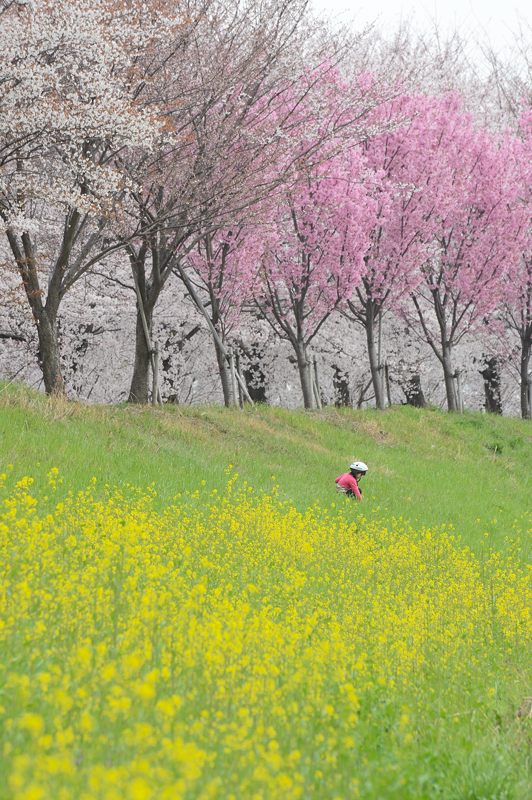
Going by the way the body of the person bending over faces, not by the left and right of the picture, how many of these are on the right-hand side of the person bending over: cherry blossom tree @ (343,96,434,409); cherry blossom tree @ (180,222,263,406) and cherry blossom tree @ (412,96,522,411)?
0

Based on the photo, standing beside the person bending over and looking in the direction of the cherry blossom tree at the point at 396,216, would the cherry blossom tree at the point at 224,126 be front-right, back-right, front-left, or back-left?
front-left

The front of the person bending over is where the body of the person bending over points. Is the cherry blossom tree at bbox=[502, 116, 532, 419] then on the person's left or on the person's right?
on the person's left

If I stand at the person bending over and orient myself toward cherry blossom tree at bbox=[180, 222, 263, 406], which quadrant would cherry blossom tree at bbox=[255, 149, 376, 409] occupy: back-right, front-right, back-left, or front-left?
front-right

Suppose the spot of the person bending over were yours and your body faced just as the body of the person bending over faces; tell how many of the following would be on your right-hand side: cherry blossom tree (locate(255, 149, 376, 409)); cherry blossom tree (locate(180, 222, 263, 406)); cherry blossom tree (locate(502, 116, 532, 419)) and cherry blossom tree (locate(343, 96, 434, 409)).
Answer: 0

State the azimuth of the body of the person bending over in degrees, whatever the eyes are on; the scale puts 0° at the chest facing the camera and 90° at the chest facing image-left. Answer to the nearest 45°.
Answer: approximately 270°

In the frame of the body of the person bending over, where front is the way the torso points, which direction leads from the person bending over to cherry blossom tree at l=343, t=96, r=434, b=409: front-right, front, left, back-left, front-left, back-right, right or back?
left

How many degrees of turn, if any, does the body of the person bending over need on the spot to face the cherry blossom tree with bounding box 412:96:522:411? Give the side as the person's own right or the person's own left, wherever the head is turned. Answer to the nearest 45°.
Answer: approximately 90° to the person's own left

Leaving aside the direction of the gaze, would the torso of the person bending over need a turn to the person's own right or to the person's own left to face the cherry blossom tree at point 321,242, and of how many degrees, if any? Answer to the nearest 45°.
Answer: approximately 90° to the person's own left
